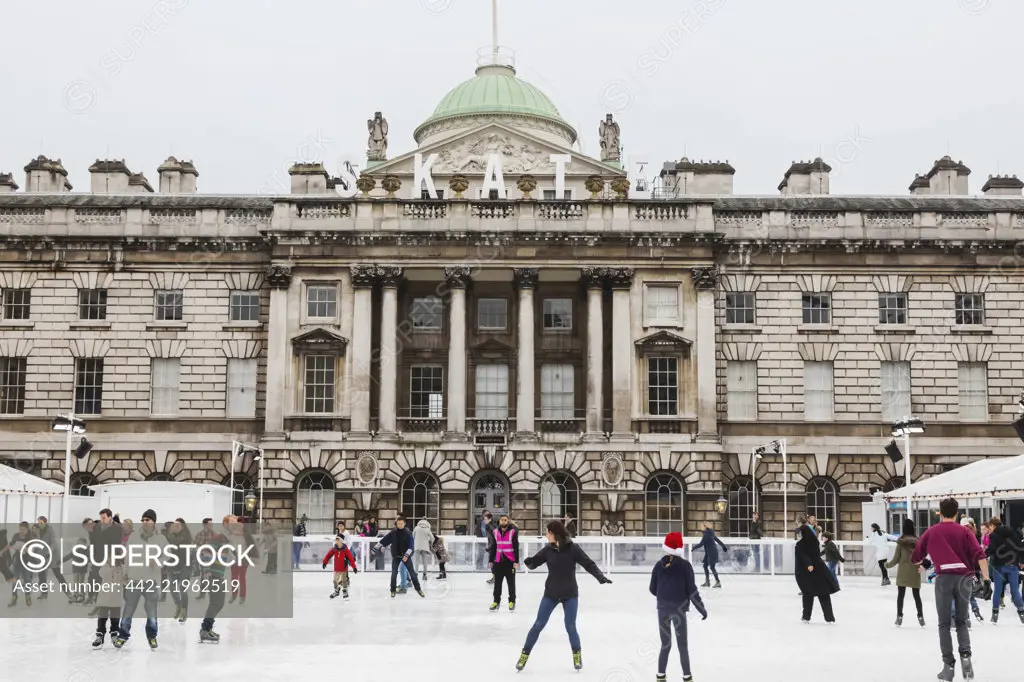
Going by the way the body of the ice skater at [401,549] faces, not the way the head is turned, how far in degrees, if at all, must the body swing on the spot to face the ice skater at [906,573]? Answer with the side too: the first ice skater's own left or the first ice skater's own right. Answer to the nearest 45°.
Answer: approximately 45° to the first ice skater's own left

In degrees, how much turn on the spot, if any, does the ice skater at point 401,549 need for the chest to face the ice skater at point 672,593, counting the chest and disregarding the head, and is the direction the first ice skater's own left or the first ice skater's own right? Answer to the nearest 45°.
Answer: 0° — they already face them

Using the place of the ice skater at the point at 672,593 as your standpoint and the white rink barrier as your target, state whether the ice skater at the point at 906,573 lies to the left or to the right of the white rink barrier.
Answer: right

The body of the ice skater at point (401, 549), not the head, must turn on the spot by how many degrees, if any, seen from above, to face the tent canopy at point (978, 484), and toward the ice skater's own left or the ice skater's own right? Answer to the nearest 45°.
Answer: approximately 90° to the ice skater's own left
